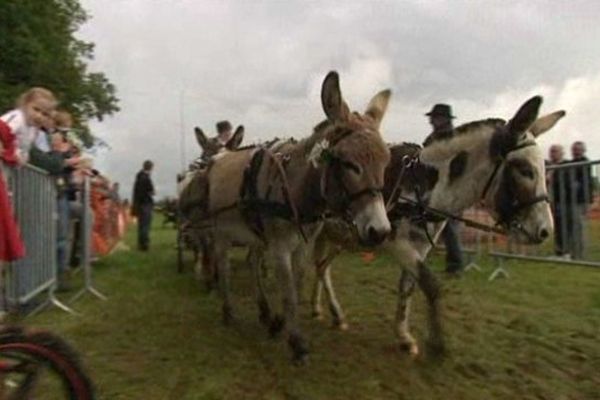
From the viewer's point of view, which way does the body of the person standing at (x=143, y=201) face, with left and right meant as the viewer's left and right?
facing to the right of the viewer

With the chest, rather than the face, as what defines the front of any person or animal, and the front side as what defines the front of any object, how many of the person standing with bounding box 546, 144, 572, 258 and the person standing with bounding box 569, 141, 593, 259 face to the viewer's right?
0

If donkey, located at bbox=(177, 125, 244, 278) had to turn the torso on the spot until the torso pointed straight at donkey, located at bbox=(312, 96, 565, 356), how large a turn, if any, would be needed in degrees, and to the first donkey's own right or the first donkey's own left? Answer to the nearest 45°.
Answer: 0° — it already faces it

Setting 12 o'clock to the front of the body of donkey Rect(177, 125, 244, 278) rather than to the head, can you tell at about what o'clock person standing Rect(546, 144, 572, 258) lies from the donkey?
The person standing is roughly at 11 o'clock from the donkey.

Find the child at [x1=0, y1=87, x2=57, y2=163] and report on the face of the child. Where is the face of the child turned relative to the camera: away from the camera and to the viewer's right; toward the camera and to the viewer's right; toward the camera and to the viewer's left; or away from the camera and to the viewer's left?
toward the camera and to the viewer's right

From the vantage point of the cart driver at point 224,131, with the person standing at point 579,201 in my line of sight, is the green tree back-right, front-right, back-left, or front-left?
back-left

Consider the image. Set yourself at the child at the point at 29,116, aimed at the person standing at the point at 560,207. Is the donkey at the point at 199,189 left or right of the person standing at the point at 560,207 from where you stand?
left

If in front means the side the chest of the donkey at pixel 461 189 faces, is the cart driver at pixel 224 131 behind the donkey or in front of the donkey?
behind

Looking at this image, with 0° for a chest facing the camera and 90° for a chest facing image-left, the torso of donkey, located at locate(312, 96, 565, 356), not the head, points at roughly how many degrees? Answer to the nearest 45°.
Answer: approximately 315°

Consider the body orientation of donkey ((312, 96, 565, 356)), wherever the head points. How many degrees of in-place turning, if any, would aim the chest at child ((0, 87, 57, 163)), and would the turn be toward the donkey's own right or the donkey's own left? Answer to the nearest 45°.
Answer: approximately 135° to the donkey's own right
